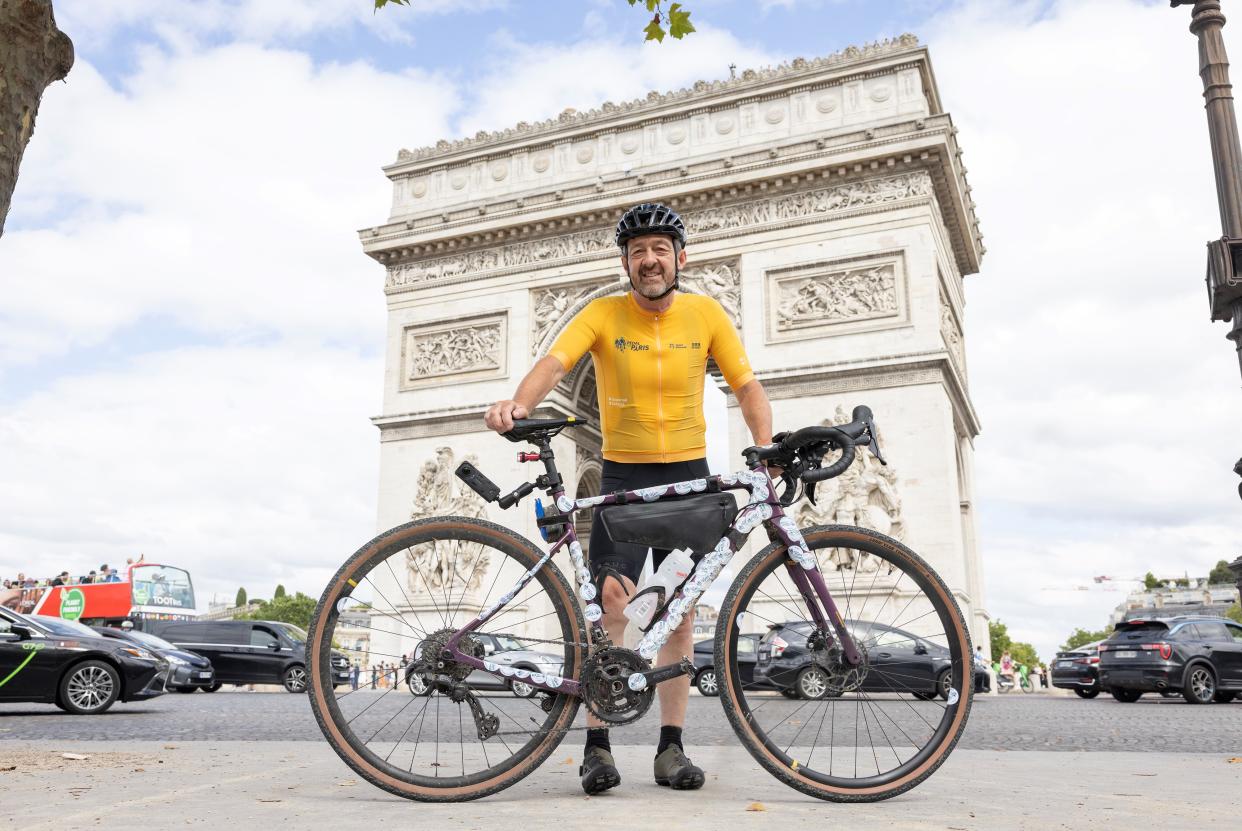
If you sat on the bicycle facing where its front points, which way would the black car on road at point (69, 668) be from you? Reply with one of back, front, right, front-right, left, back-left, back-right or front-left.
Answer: back-left

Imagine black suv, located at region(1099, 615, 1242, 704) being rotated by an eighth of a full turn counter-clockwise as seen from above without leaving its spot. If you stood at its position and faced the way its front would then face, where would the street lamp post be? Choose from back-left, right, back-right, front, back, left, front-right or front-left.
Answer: back

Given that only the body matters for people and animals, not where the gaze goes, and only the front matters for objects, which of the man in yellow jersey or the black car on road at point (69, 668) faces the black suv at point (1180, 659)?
the black car on road

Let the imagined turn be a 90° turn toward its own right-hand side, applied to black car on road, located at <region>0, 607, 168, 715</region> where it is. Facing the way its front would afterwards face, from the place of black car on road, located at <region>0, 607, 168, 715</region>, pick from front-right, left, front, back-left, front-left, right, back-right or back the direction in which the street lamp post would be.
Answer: front-left

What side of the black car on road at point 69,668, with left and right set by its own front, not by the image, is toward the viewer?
right

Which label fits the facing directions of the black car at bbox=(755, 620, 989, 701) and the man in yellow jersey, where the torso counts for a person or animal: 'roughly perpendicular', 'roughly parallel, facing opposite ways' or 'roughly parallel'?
roughly perpendicular

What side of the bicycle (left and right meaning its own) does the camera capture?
right

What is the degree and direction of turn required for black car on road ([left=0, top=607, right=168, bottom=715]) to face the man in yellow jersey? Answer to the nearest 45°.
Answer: approximately 90° to its right

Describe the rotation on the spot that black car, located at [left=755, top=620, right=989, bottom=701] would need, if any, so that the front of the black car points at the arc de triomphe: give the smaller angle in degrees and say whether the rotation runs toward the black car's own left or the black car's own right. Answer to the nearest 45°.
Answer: approximately 90° to the black car's own left
